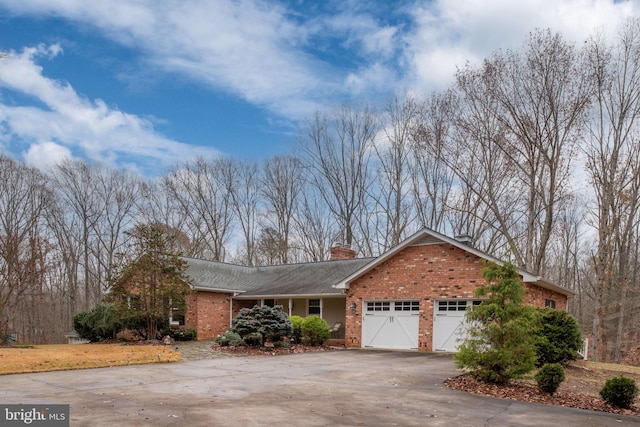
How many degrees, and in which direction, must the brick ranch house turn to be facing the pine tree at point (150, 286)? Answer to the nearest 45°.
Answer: approximately 90° to its right

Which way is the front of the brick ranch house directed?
toward the camera

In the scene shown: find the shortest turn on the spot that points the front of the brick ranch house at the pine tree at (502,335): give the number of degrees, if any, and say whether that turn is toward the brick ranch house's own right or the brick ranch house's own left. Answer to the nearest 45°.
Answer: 0° — it already faces it

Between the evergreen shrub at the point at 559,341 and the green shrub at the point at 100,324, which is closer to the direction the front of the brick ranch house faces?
the evergreen shrub
